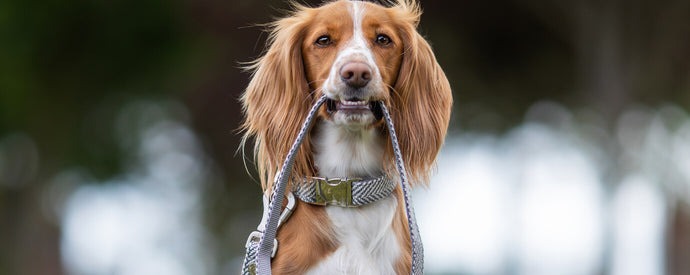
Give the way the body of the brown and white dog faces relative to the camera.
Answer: toward the camera
